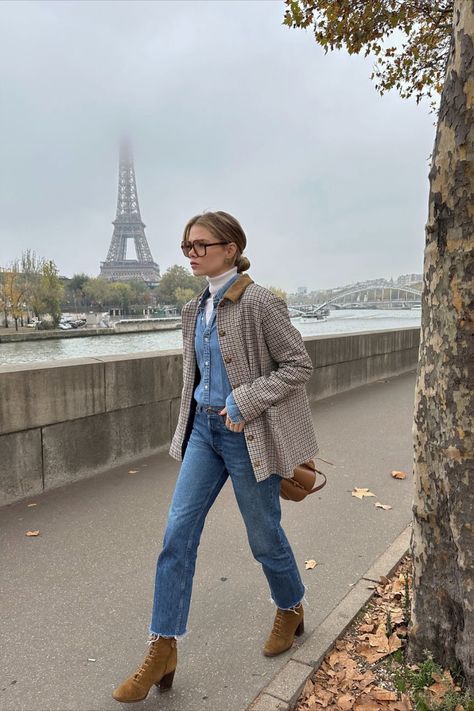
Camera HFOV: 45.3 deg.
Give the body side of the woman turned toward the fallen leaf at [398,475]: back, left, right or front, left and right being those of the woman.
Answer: back

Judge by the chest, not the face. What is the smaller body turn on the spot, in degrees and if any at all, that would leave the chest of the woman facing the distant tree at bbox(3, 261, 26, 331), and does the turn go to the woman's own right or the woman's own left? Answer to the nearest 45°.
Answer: approximately 135° to the woman's own right

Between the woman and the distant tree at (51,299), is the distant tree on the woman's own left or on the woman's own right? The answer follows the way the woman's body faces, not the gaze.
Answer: on the woman's own right

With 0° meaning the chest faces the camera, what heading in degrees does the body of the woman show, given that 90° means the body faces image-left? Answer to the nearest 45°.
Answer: approximately 45°
